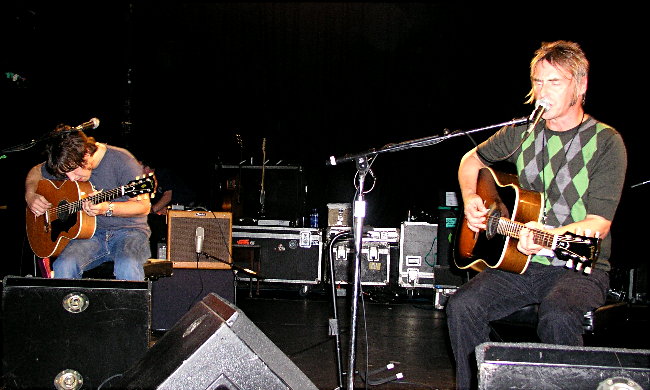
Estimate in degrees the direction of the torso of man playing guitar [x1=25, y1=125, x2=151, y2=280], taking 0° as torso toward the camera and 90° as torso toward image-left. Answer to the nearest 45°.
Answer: approximately 45°

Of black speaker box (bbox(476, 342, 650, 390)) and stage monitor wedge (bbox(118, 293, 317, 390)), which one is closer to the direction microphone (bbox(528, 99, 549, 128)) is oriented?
the black speaker box

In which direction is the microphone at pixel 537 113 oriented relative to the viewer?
to the viewer's right

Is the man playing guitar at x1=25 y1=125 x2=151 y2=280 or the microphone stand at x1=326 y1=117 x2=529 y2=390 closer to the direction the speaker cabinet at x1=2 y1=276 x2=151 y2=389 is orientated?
the man playing guitar

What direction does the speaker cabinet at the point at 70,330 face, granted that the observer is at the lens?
facing away from the viewer

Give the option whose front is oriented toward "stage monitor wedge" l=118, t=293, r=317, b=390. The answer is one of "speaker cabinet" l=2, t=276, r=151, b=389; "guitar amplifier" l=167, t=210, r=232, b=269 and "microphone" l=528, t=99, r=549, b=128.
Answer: the guitar amplifier

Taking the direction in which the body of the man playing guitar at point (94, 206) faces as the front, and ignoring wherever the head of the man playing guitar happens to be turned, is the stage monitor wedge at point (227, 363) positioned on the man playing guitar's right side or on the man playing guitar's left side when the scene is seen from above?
on the man playing guitar's left side
